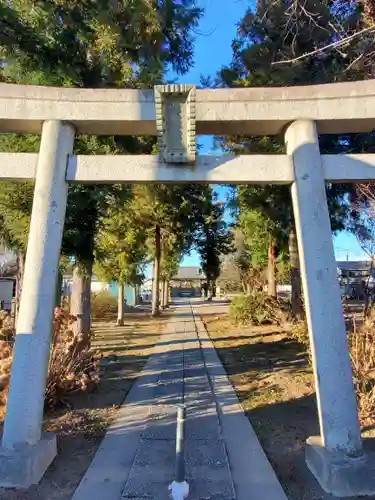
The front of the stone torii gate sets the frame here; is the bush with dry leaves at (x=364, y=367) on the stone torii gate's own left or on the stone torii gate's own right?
on the stone torii gate's own left

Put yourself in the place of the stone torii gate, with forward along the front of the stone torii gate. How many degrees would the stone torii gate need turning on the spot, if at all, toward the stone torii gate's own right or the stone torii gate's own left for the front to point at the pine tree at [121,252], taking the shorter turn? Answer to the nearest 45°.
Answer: approximately 180°

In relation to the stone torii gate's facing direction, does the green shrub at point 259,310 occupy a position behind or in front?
behind

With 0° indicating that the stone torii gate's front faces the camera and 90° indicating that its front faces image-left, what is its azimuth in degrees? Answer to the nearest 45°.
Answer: approximately 0°

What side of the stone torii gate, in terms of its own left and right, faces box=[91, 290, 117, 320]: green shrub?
back

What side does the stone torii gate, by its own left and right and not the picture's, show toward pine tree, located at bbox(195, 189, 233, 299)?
back
